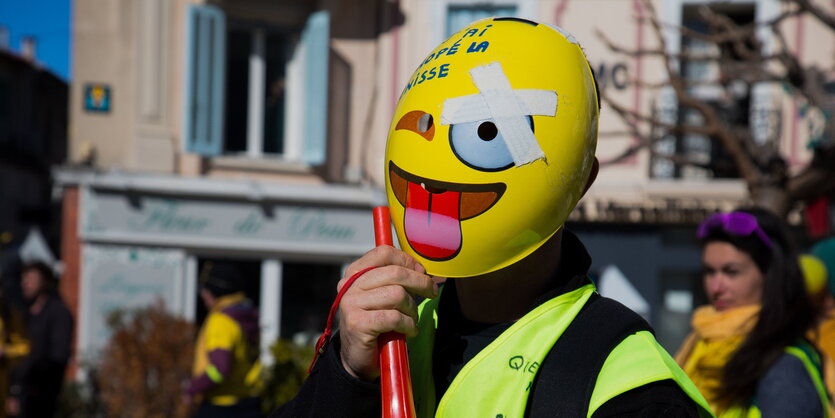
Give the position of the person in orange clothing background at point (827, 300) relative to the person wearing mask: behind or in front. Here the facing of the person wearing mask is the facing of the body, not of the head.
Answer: behind

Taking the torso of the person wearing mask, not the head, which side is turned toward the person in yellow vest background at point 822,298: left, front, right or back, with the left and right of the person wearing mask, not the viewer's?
back

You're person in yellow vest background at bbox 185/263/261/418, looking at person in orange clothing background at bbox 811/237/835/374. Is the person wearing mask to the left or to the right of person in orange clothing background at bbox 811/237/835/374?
right

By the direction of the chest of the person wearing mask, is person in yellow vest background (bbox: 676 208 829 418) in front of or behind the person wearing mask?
behind

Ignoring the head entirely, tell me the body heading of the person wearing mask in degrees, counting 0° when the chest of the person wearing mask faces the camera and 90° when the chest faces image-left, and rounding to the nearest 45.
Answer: approximately 45°

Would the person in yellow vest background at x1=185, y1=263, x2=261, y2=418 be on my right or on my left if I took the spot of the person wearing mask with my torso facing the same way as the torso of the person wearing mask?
on my right

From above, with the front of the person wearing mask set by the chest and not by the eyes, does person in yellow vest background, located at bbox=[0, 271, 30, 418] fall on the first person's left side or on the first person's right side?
on the first person's right side
